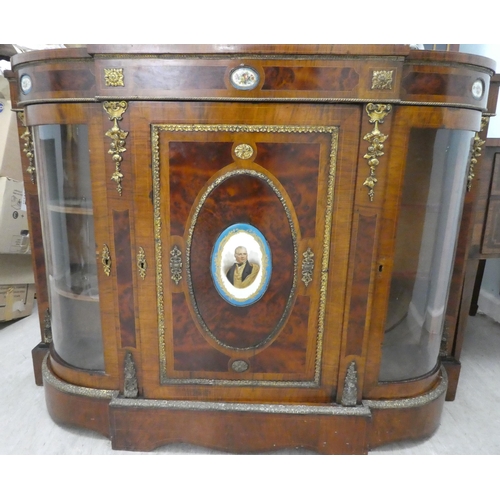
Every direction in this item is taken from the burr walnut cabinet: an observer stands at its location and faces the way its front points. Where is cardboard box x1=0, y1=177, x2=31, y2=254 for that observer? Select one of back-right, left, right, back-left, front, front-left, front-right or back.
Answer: back-right

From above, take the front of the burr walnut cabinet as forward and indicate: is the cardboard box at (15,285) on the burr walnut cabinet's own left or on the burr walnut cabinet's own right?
on the burr walnut cabinet's own right

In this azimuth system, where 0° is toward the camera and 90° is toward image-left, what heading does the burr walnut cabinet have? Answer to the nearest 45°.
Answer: approximately 0°

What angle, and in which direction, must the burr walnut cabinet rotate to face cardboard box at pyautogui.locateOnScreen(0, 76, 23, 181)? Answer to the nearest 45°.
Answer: approximately 135° to its right
